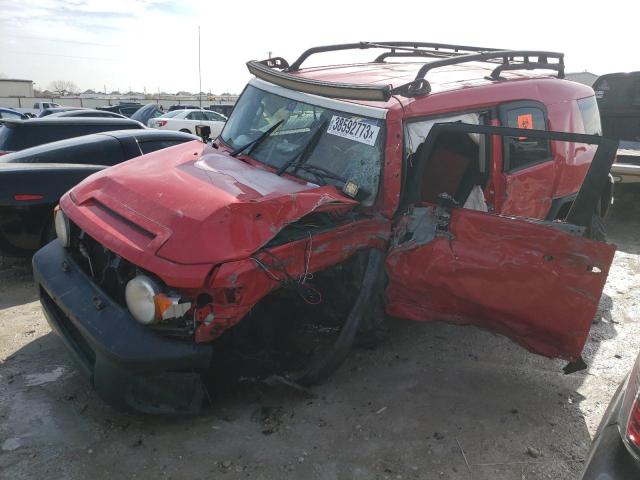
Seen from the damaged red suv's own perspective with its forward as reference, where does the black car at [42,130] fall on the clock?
The black car is roughly at 3 o'clock from the damaged red suv.

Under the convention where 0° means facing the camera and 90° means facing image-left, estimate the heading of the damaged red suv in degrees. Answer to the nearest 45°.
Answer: approximately 45°

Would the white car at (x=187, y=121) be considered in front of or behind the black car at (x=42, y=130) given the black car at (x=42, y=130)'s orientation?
in front

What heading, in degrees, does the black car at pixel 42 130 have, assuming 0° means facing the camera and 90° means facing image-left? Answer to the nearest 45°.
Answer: approximately 225°

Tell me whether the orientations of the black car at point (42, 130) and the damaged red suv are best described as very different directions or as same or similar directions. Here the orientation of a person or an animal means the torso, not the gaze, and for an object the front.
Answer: very different directions

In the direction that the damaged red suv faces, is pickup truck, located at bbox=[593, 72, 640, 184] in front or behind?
behind

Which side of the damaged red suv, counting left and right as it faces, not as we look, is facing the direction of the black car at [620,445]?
left

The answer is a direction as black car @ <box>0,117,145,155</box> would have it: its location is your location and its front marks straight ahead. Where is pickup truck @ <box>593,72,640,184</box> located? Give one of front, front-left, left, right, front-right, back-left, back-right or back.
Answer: front-right

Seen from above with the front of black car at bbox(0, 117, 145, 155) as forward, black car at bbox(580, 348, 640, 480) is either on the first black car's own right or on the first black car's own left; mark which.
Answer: on the first black car's own right

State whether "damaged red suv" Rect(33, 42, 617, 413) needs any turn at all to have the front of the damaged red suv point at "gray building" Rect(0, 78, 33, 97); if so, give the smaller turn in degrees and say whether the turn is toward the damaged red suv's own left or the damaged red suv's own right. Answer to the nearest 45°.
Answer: approximately 90° to the damaged red suv's own right
